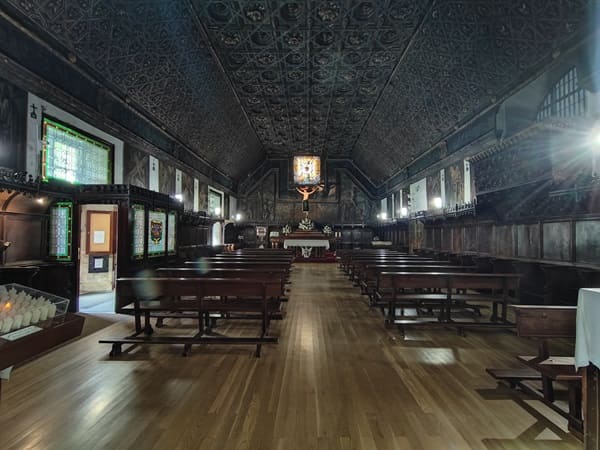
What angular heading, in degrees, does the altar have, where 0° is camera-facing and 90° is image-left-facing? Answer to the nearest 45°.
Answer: approximately 0°

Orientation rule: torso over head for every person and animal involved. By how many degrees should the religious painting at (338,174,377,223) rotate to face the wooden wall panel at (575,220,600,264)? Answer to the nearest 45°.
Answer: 0° — it already faces it

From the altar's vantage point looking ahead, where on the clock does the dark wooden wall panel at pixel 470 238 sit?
The dark wooden wall panel is roughly at 11 o'clock from the altar.

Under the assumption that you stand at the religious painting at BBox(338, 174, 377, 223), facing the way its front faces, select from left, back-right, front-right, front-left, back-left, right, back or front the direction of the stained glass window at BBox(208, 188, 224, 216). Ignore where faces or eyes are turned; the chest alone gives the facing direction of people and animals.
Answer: front-right

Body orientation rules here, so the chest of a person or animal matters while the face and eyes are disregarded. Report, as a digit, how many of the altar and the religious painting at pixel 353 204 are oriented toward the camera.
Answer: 2

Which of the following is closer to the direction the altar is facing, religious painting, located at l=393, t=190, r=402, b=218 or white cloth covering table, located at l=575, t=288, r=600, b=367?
the white cloth covering table

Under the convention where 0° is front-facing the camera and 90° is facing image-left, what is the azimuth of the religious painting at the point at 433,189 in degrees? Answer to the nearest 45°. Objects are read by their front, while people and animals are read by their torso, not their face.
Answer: approximately 45°

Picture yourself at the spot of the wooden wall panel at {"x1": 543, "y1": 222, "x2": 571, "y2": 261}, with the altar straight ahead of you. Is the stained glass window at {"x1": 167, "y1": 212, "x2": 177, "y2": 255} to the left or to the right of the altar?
left

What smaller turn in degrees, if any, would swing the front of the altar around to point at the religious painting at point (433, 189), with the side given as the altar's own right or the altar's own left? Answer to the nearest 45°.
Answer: approximately 45° to the altar's own left

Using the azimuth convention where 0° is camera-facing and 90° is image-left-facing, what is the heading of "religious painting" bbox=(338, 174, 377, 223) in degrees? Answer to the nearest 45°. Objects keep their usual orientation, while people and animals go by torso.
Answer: approximately 0°

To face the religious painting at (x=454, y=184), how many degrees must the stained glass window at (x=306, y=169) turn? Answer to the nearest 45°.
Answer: approximately 45° to its left

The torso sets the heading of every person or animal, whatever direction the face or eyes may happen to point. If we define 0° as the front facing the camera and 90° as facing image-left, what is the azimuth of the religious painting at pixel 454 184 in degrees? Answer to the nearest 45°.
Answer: approximately 45°
